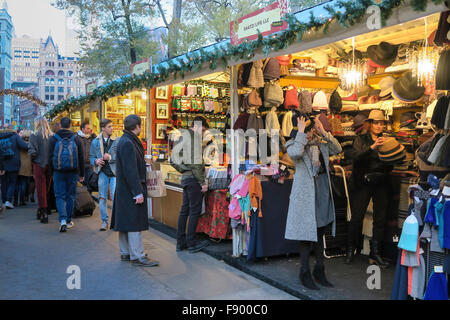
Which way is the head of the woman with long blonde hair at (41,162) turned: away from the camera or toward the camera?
away from the camera

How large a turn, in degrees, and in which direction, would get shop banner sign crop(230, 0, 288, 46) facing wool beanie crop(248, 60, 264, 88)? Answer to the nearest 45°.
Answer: approximately 135° to its right

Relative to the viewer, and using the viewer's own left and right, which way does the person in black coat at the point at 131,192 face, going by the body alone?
facing to the right of the viewer

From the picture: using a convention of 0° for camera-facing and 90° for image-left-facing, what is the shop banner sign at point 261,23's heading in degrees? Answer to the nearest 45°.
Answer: approximately 45°

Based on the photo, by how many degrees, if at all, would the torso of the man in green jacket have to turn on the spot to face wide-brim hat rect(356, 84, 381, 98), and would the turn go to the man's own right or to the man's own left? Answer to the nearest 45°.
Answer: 0° — they already face it

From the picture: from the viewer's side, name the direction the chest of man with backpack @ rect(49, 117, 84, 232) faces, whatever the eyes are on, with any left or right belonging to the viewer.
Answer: facing away from the viewer

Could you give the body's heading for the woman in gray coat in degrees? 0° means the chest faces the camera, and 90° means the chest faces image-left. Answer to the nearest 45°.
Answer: approximately 315°

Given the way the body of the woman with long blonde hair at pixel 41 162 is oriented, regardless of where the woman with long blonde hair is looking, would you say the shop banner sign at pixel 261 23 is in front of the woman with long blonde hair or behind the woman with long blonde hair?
behind

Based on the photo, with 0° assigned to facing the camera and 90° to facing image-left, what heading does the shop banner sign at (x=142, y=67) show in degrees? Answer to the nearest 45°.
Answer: approximately 45°

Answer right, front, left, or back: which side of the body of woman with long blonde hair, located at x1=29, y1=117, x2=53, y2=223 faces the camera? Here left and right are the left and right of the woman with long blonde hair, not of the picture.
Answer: back
